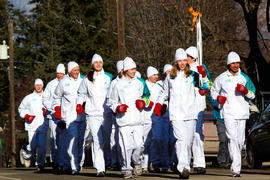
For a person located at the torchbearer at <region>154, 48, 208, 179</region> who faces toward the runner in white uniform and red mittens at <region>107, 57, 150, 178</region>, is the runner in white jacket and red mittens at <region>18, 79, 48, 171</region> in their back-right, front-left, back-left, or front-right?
front-right

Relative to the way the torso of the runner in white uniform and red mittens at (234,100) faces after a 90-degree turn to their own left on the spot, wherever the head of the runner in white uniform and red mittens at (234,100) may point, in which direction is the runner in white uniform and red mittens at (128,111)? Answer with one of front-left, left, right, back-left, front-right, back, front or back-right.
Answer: back

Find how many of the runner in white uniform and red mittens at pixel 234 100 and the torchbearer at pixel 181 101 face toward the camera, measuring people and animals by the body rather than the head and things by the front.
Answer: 2

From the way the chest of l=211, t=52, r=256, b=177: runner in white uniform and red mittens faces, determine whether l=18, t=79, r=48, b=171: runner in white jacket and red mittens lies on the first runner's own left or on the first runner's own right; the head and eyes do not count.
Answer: on the first runner's own right

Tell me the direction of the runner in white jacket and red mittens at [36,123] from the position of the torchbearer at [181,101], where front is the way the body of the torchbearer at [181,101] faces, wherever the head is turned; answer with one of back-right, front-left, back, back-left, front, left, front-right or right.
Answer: back-right

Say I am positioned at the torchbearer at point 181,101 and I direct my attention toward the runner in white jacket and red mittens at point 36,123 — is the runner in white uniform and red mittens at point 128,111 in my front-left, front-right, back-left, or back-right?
front-left

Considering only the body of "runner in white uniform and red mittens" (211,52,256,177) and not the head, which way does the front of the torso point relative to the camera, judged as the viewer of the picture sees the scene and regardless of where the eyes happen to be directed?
toward the camera

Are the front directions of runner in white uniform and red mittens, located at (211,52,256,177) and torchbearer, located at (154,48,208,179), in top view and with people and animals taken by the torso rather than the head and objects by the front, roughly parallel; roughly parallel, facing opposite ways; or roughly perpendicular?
roughly parallel

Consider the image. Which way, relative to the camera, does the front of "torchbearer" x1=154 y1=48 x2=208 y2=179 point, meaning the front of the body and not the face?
toward the camera
